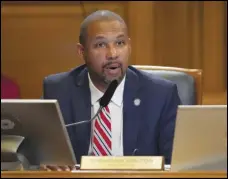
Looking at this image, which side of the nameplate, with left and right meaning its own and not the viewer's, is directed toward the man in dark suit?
back

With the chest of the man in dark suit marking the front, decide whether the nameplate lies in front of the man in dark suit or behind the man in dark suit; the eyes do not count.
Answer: in front

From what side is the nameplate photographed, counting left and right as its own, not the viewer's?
front

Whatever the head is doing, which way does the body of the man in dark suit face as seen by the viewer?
toward the camera

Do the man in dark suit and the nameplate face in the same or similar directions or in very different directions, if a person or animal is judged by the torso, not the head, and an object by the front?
same or similar directions

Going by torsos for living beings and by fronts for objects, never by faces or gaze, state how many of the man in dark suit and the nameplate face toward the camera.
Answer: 2
